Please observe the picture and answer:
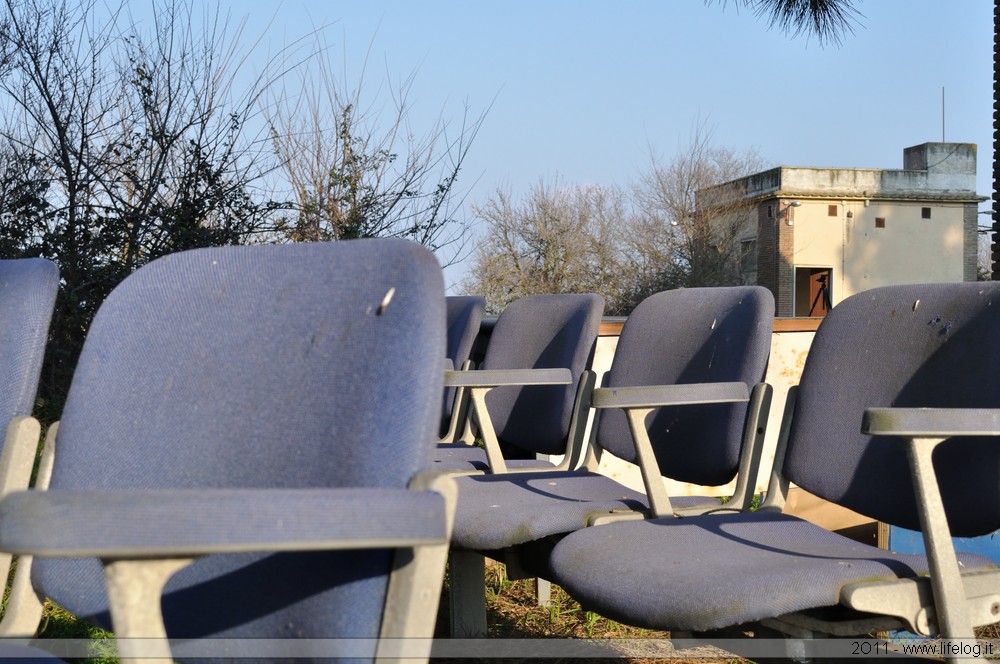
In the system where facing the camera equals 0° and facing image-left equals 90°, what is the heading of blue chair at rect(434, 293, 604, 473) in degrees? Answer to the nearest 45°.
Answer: approximately 45°

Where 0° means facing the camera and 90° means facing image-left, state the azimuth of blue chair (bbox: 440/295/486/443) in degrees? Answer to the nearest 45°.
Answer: approximately 45°

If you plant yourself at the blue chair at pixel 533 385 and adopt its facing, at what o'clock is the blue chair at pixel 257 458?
the blue chair at pixel 257 458 is roughly at 11 o'clock from the blue chair at pixel 533 385.

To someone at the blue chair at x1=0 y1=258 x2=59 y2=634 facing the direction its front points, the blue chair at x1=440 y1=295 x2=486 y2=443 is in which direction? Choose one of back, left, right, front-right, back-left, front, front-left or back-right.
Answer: back

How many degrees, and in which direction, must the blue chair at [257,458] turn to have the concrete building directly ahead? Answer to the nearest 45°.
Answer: approximately 180°

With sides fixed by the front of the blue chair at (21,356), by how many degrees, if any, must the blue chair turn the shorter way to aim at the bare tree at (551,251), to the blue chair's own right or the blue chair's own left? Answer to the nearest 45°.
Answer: approximately 180°

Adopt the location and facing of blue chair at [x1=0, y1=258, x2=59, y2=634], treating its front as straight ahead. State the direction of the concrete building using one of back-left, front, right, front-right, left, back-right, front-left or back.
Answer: back

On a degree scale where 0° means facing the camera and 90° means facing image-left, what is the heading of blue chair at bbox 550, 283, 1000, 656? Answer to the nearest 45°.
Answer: approximately 45°

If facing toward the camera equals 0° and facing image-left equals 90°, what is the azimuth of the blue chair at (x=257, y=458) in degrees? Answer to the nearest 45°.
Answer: approximately 45°

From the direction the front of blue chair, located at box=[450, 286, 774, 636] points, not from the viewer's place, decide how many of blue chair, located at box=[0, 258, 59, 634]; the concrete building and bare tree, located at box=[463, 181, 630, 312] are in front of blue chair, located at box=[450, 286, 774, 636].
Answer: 1

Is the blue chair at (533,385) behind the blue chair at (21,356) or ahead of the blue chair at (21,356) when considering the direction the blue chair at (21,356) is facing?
behind

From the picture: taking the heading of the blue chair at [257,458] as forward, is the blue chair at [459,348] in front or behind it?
behind
